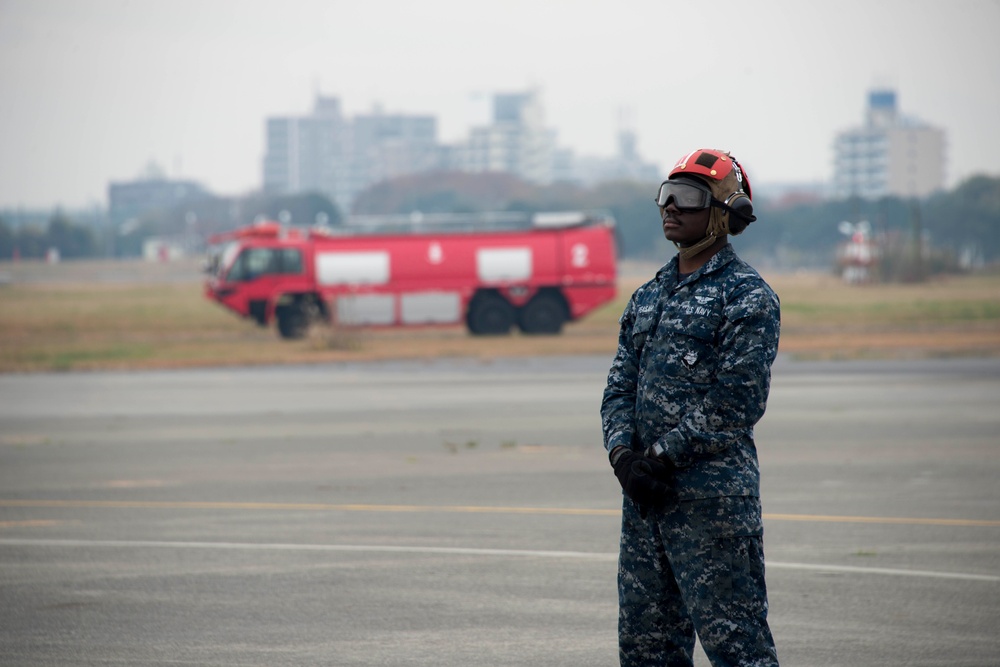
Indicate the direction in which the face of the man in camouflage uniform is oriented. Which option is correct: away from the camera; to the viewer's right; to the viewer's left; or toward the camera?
to the viewer's left

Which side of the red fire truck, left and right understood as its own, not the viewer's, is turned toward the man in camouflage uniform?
left

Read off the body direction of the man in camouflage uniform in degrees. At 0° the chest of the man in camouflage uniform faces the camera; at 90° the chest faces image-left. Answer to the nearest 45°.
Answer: approximately 45°

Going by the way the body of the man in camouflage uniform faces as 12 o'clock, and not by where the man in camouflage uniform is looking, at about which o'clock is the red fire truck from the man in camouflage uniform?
The red fire truck is roughly at 4 o'clock from the man in camouflage uniform.

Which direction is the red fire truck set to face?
to the viewer's left

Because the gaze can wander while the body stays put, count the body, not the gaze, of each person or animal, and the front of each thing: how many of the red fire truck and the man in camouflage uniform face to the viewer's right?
0
